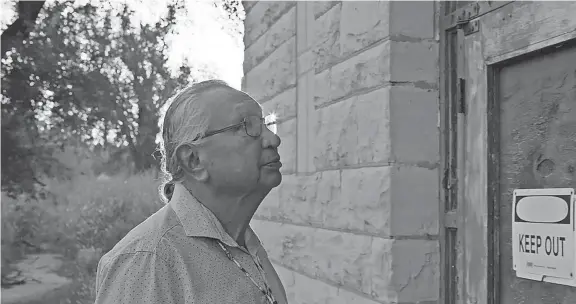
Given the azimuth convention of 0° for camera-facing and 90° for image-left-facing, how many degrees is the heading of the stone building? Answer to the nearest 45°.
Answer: approximately 45°

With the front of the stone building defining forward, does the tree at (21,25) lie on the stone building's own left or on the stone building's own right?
on the stone building's own right

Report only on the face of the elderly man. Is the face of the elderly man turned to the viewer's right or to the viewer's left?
to the viewer's right

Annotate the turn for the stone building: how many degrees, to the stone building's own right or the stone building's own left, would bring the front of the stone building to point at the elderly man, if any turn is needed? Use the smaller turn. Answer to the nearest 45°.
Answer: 0° — it already faces them

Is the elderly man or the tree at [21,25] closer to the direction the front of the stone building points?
the elderly man
